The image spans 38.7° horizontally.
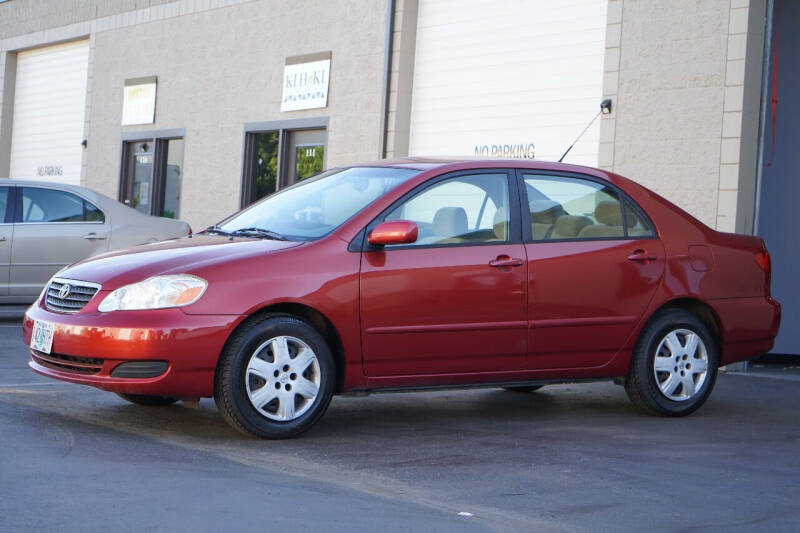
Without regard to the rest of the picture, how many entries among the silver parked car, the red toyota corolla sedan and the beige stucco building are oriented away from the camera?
0

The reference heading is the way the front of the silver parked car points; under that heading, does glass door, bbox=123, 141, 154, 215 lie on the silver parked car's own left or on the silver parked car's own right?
on the silver parked car's own right

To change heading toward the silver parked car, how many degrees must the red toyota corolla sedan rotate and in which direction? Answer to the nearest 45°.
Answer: approximately 90° to its right

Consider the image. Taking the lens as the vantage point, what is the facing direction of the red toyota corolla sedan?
facing the viewer and to the left of the viewer

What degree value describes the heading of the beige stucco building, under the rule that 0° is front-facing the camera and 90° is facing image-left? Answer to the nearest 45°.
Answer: approximately 45°

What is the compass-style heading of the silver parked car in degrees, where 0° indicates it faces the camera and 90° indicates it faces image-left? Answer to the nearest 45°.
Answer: approximately 90°

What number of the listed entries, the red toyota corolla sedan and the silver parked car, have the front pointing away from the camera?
0

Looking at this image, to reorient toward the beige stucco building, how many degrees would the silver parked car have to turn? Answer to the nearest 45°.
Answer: approximately 135° to its right

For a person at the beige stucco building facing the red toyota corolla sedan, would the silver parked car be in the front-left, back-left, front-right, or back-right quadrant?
front-right

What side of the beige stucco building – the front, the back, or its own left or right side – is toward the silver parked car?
front
